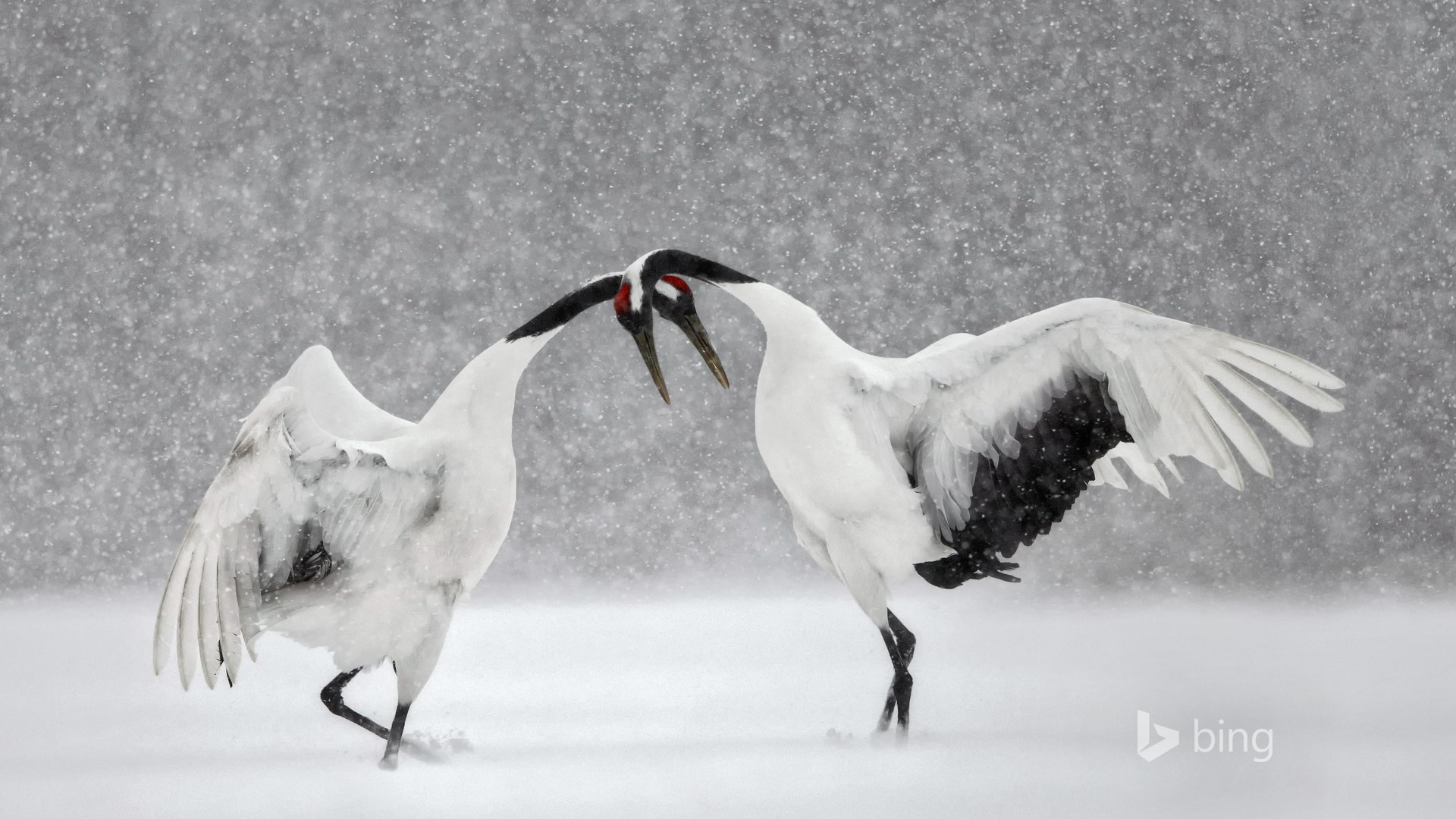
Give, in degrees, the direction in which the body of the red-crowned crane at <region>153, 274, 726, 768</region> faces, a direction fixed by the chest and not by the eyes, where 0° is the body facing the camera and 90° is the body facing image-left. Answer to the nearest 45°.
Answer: approximately 270°

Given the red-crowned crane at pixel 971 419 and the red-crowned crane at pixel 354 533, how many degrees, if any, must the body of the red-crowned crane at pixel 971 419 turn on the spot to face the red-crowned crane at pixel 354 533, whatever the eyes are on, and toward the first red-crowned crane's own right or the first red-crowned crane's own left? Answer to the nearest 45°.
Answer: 0° — it already faces it

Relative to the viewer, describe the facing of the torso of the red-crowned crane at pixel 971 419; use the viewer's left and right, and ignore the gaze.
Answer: facing to the left of the viewer

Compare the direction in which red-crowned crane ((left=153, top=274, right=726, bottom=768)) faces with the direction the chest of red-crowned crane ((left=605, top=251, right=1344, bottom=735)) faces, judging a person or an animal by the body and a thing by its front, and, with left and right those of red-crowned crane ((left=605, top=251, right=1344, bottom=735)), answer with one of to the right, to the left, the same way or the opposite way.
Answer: the opposite way

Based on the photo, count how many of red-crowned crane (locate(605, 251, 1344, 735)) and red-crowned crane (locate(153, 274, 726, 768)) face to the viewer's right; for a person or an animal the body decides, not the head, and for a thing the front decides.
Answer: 1

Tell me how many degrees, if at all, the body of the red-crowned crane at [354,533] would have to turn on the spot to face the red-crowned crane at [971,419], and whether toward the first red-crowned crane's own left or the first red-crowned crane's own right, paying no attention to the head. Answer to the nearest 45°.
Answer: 0° — it already faces it
